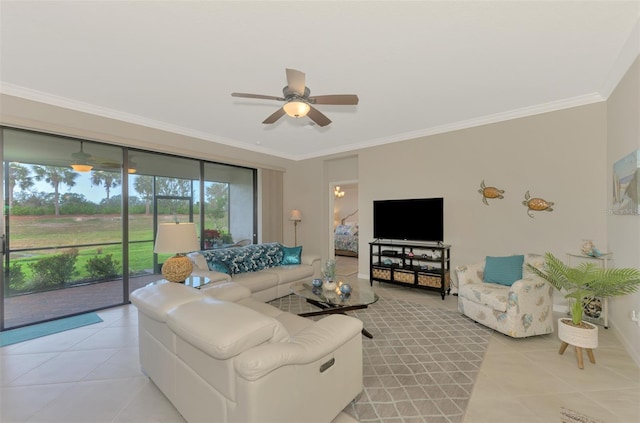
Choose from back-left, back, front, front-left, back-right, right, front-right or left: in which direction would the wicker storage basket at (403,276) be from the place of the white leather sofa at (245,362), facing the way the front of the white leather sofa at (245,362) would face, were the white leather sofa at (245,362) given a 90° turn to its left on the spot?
right

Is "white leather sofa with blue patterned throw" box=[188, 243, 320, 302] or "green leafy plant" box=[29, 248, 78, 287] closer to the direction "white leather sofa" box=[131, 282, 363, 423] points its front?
the white leather sofa with blue patterned throw

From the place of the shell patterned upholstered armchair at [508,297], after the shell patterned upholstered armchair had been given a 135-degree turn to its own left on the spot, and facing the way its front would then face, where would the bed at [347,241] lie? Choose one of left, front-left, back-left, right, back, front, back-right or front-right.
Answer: back-left

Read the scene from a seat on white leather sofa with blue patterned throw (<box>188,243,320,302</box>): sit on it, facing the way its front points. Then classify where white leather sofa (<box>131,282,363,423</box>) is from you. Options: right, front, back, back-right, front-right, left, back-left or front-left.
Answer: front-right

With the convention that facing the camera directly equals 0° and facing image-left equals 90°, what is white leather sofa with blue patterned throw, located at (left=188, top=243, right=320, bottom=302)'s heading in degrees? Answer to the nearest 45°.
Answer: approximately 315°

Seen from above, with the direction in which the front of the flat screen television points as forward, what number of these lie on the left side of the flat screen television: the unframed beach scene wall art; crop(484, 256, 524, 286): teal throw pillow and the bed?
2

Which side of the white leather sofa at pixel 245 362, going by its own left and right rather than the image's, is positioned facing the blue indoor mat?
left

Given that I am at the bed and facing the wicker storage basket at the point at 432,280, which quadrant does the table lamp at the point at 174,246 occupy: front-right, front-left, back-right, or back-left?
front-right

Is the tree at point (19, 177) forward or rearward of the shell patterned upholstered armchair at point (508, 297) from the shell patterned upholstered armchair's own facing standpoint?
forward

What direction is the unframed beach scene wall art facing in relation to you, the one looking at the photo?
facing to the left of the viewer

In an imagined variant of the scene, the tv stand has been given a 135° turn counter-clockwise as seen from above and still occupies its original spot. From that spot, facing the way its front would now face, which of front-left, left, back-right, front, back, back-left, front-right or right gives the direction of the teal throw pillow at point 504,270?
front-right

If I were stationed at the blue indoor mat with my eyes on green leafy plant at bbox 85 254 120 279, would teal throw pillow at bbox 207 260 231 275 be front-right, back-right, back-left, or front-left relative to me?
front-right

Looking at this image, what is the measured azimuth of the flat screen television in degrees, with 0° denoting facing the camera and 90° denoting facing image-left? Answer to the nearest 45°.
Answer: approximately 45°

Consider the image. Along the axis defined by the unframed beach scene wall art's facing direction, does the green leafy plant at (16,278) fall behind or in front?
in front

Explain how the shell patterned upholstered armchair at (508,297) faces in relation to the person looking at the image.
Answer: facing the viewer and to the left of the viewer
